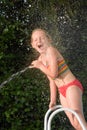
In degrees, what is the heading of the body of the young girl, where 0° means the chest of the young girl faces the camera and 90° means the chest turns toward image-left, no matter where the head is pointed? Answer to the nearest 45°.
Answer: approximately 45°
